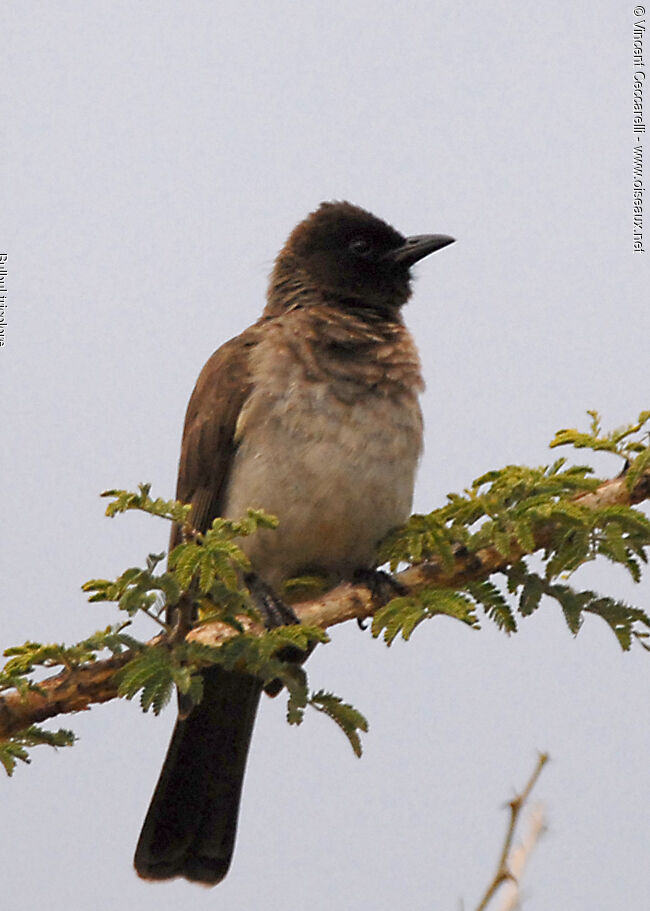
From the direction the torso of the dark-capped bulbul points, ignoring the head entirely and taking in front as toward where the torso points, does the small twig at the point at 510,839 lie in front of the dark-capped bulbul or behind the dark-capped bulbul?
in front

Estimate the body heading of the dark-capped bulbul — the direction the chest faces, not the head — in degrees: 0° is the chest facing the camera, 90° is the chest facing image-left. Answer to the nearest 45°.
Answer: approximately 315°
